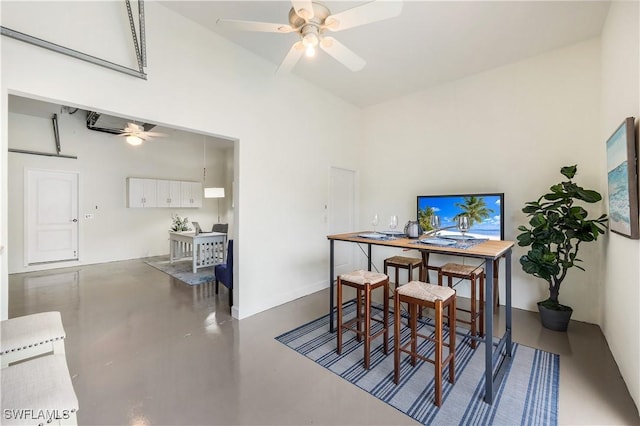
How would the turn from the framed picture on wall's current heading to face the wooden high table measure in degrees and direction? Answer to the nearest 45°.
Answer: approximately 45° to its left

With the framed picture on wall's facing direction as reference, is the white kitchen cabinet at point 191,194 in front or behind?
in front

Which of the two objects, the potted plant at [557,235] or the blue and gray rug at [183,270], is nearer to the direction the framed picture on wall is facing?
the blue and gray rug

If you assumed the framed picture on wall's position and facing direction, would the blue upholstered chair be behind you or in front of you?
in front

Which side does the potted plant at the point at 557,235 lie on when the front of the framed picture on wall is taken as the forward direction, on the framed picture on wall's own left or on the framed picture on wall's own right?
on the framed picture on wall's own right

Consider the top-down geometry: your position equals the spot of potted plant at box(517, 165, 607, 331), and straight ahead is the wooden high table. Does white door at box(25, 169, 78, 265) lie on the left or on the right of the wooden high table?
right

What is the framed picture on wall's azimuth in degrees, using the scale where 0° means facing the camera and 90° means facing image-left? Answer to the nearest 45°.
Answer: approximately 90°

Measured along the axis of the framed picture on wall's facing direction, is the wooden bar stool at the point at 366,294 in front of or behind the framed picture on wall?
in front

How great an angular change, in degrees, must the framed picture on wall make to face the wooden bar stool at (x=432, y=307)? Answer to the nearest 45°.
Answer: approximately 45° to its left
